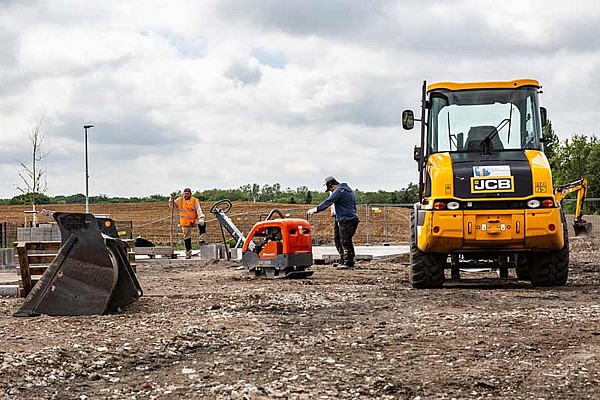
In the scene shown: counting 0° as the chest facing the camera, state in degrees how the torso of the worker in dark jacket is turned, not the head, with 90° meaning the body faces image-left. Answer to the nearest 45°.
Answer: approximately 90°

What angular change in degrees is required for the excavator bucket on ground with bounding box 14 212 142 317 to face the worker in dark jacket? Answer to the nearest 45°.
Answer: approximately 135° to its right

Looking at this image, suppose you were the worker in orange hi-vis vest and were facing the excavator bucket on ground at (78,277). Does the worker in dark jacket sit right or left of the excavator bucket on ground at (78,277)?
left

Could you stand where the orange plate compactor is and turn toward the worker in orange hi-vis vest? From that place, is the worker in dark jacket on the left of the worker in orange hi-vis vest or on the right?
right

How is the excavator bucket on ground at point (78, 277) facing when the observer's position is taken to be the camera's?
facing to the left of the viewer

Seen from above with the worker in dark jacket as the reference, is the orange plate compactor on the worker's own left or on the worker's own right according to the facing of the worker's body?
on the worker's own left

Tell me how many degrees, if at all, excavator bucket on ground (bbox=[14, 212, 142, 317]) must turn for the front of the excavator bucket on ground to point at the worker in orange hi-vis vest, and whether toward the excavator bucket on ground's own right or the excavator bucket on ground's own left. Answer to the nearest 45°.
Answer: approximately 90° to the excavator bucket on ground's own right

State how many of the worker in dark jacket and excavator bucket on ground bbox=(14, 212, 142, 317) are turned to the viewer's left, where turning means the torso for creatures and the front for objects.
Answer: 2

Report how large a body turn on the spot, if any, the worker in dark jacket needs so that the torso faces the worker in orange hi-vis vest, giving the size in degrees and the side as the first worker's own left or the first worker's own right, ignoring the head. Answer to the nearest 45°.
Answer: approximately 45° to the first worker's own right
